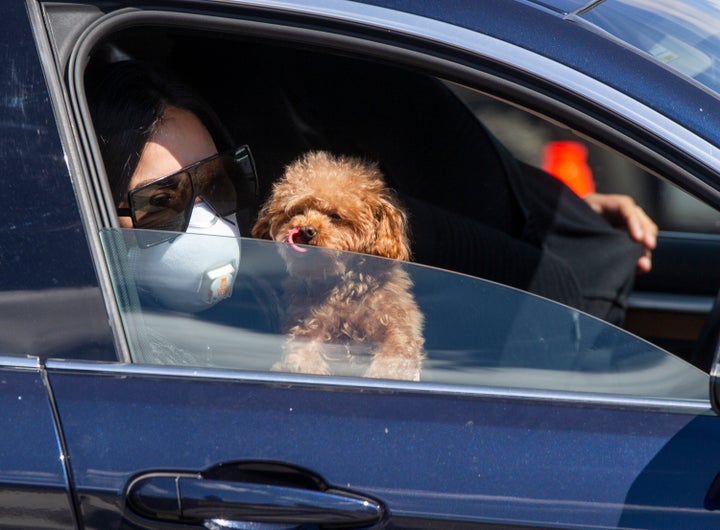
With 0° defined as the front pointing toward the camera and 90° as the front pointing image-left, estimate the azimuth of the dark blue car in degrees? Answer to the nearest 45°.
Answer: approximately 270°
